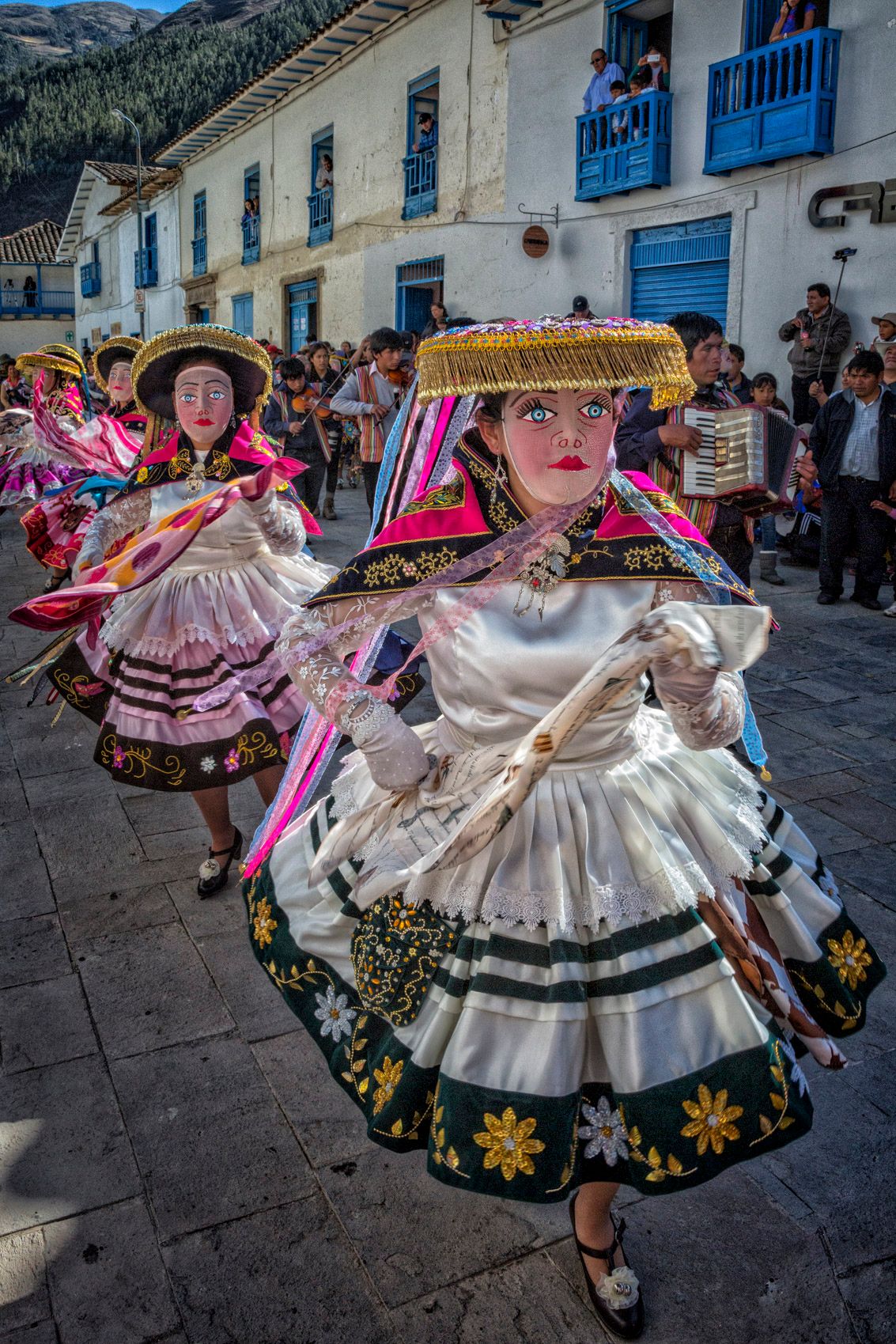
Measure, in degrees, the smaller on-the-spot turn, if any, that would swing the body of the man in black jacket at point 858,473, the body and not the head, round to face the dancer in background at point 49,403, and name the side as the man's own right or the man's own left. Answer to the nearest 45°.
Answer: approximately 90° to the man's own right

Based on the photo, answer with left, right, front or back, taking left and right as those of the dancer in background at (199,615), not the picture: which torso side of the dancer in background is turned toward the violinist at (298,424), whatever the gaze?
back

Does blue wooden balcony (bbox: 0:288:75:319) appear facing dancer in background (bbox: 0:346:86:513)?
yes

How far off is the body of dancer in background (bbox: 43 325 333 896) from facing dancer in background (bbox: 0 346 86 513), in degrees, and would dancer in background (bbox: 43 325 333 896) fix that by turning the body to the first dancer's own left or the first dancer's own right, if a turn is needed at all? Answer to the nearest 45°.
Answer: approximately 180°

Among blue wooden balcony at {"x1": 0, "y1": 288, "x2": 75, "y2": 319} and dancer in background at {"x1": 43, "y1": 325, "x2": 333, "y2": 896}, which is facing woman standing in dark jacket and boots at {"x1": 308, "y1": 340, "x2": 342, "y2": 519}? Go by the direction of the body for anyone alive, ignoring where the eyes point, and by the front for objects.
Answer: the blue wooden balcony

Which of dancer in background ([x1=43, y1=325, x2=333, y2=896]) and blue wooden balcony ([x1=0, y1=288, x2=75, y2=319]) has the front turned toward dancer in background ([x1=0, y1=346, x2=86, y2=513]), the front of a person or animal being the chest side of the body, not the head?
the blue wooden balcony

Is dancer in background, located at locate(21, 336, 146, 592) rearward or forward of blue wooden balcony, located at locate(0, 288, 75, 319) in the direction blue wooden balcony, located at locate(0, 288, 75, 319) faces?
forward

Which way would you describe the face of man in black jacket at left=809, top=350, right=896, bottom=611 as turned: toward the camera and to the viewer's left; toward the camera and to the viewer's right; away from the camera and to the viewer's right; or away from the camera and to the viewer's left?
toward the camera and to the viewer's left

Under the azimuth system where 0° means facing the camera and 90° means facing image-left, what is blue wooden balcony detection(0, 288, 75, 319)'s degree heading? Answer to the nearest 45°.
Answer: approximately 0°

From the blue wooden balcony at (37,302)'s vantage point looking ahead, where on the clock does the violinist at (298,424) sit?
The violinist is roughly at 12 o'clock from the blue wooden balcony.

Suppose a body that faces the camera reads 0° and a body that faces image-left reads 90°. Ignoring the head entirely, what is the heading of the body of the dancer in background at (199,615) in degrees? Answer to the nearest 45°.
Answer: approximately 0°
